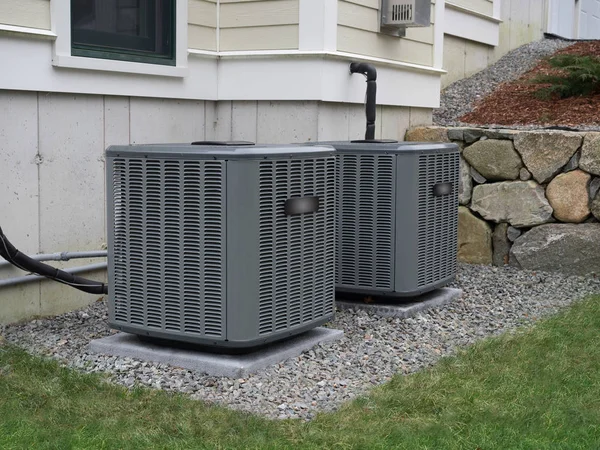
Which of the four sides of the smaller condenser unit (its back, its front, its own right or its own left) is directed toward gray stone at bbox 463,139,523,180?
left

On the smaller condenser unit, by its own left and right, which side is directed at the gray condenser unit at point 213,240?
right

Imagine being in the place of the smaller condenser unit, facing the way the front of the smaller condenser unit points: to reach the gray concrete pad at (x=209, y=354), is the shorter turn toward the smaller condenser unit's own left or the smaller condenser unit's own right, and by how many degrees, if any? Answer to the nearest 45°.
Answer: approximately 90° to the smaller condenser unit's own right

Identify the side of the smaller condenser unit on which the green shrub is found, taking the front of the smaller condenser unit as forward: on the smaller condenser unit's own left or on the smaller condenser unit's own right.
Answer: on the smaller condenser unit's own left

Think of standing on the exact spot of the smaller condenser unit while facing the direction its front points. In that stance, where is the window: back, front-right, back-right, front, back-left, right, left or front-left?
back-right

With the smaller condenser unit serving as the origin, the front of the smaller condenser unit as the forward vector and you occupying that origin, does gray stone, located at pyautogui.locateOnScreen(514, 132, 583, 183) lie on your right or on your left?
on your left

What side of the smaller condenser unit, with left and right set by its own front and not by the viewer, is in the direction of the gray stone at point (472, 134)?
left

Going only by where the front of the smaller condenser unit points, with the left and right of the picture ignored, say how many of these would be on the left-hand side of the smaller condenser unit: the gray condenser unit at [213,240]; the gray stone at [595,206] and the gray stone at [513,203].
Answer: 2

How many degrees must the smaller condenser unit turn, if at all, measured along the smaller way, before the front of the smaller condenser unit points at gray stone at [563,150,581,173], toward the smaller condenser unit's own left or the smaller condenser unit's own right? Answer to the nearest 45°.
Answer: approximately 90° to the smaller condenser unit's own left

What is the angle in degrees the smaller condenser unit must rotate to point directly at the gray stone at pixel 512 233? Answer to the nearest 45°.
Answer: approximately 90° to its left

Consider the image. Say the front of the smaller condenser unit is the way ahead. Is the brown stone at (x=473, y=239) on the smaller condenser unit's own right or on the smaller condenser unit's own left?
on the smaller condenser unit's own left

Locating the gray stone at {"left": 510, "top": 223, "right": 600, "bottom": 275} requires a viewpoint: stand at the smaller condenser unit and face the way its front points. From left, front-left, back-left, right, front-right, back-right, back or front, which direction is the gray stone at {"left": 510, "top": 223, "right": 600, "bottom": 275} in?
left

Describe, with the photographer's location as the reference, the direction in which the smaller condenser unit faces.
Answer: facing the viewer and to the right of the viewer
